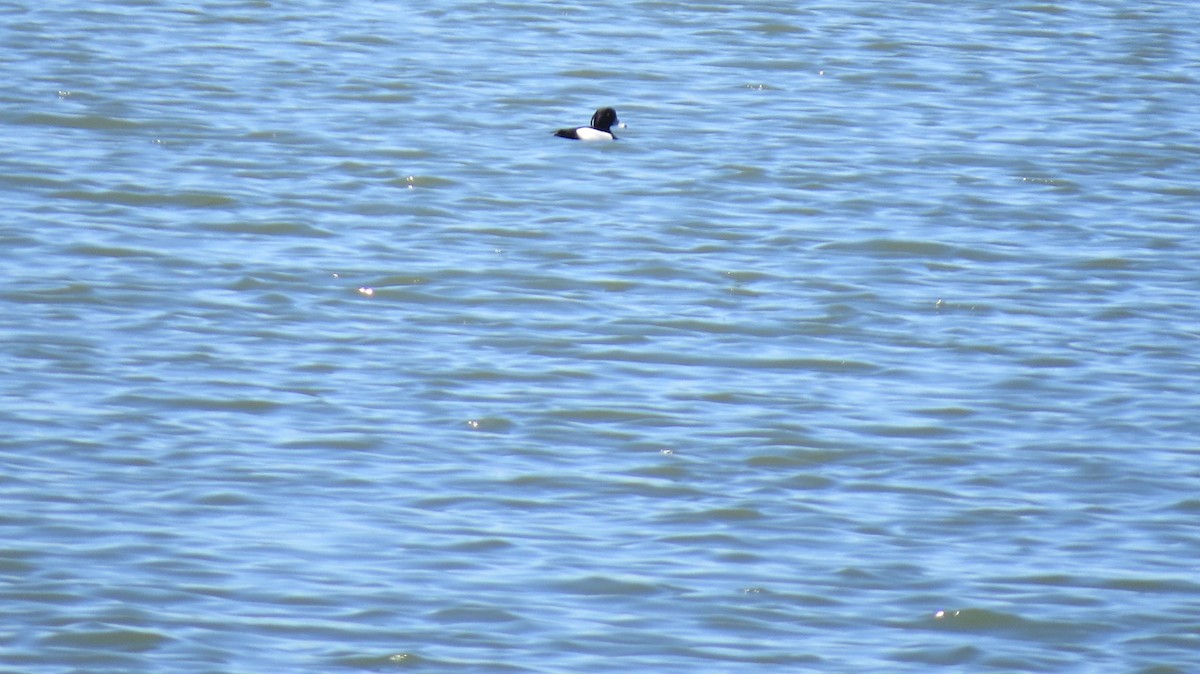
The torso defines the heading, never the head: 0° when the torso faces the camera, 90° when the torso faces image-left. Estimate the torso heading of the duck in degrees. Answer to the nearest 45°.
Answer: approximately 270°
